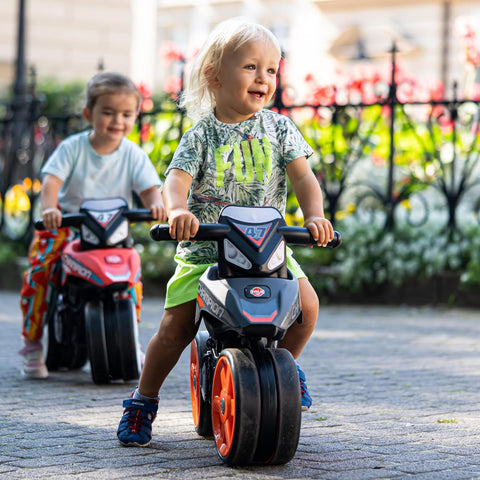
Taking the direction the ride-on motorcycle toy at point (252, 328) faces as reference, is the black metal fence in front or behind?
behind

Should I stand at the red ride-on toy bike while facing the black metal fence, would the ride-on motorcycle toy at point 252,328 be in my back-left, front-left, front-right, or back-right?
back-right

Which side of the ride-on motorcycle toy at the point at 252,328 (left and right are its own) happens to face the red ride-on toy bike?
back

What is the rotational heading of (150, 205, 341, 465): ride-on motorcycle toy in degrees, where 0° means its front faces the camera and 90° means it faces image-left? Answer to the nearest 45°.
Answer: approximately 0°
